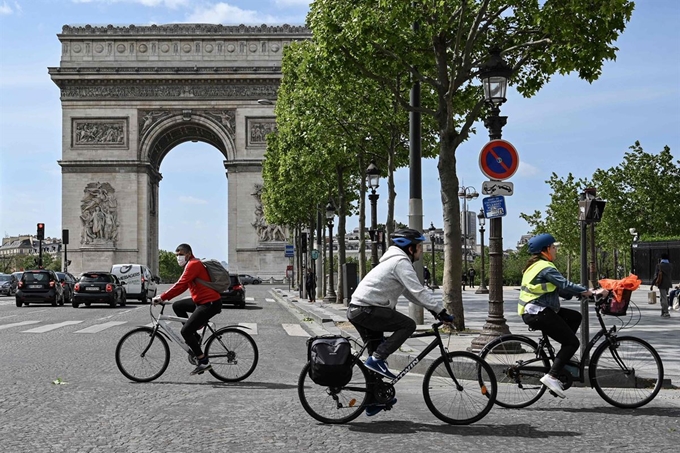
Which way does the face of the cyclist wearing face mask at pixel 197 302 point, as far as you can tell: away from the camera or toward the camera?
toward the camera

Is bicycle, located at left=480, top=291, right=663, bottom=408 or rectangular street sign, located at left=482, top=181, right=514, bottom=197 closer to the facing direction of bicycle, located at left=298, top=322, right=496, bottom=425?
the bicycle

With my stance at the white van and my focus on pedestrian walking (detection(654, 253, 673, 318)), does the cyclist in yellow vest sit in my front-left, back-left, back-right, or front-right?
front-right

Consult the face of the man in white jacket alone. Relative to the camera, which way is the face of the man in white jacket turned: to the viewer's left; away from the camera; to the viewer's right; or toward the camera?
to the viewer's right

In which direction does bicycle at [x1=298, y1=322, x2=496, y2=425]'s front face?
to the viewer's right

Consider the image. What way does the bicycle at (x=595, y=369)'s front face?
to the viewer's right

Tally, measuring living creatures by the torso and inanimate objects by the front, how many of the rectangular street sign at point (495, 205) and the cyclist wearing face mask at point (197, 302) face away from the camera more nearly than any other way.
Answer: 0

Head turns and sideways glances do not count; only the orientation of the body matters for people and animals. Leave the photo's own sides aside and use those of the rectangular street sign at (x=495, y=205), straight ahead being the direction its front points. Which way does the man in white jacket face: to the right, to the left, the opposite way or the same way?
to the left

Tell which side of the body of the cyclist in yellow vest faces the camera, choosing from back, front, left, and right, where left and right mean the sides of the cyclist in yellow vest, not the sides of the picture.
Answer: right

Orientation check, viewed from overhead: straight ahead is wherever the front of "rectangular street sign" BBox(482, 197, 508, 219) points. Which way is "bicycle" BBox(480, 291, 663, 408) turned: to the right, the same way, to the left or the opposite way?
to the left
